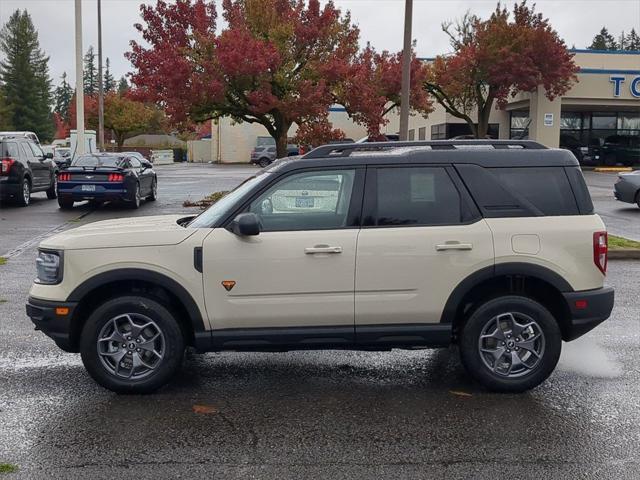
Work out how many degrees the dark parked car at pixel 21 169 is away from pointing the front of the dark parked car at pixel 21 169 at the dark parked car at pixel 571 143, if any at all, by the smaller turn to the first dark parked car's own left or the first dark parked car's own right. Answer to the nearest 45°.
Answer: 0° — it already faces it

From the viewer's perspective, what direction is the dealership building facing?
toward the camera

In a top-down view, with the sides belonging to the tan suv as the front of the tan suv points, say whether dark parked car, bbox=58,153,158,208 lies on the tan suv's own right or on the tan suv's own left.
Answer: on the tan suv's own right

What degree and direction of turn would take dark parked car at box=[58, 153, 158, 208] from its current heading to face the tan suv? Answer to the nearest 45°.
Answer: approximately 135° to its right

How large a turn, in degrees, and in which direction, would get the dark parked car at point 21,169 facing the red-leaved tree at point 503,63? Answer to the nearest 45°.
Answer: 0° — it already faces it

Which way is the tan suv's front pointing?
to the viewer's left

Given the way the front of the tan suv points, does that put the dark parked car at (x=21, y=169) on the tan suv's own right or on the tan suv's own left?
on the tan suv's own right

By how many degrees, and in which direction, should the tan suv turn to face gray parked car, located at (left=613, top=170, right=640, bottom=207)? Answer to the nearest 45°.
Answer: approximately 135° to its right

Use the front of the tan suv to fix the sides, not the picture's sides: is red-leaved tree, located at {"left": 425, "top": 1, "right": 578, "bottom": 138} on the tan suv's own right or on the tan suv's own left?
on the tan suv's own right

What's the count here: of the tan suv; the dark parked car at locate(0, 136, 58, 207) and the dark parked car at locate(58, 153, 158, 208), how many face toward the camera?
0

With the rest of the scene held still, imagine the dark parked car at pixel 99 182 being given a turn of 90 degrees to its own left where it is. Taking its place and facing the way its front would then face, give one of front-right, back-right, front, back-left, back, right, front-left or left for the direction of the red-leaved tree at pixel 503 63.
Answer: right

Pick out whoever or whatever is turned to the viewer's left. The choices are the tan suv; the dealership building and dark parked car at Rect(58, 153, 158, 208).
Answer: the tan suv

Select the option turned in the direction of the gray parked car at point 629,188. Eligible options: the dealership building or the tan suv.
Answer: the dealership building

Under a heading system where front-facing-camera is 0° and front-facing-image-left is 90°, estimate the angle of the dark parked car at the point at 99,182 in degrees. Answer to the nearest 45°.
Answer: approximately 225°

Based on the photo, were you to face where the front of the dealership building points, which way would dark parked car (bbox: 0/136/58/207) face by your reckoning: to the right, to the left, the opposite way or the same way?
the opposite way

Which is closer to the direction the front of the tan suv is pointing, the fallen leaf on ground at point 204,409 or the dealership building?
the fallen leaf on ground

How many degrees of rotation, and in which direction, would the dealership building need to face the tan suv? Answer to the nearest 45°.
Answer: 0° — it already faces it

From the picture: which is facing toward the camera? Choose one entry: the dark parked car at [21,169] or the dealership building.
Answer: the dealership building

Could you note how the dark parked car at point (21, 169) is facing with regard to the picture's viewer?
facing away from the viewer and to the right of the viewer
